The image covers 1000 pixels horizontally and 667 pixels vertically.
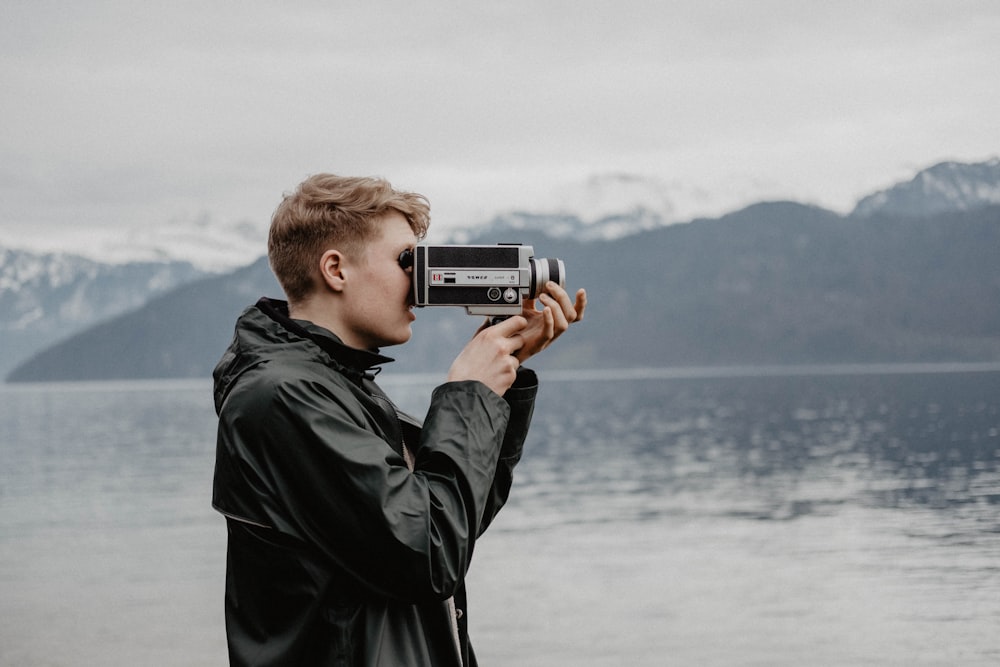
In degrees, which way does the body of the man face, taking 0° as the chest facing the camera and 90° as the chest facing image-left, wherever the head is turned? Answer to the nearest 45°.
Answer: approximately 270°

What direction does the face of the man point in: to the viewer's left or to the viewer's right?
to the viewer's right
